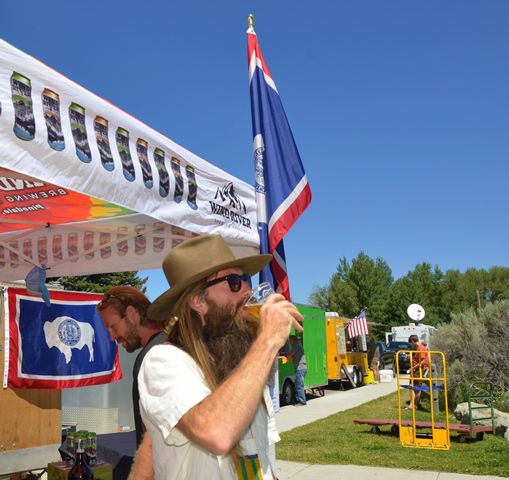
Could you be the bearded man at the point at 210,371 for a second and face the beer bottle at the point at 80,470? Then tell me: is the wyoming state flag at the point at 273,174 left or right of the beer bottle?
right

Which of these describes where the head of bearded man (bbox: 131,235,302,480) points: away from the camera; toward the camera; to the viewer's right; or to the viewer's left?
to the viewer's right

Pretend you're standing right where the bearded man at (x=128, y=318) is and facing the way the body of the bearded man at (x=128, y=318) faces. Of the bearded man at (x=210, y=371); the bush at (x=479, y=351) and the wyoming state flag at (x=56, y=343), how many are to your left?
1
